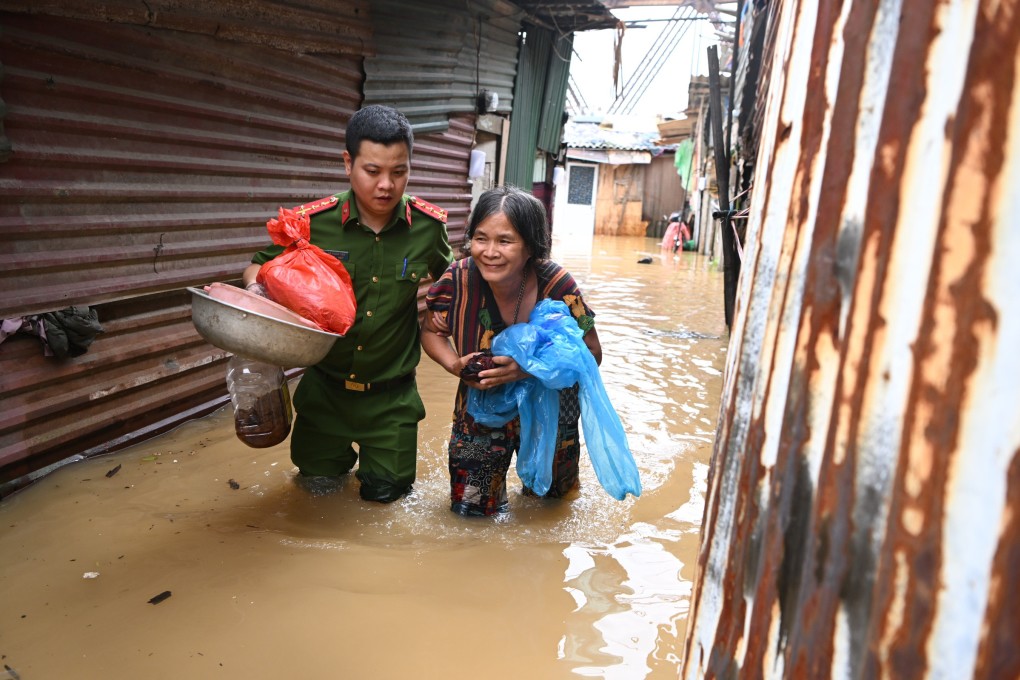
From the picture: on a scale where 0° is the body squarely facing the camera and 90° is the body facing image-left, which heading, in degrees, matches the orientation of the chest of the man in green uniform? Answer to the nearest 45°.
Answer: approximately 0°

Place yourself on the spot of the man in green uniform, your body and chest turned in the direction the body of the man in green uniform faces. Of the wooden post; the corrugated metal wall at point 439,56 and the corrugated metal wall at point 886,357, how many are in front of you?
1

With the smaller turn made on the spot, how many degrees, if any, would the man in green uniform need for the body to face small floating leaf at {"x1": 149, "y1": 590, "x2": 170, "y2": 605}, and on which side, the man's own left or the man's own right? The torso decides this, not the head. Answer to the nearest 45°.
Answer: approximately 45° to the man's own right

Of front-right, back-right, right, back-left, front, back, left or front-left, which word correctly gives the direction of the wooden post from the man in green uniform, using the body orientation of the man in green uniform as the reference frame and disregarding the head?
back-left

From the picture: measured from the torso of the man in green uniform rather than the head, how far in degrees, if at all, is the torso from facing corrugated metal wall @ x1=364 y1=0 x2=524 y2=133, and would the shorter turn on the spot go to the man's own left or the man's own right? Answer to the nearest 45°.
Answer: approximately 180°

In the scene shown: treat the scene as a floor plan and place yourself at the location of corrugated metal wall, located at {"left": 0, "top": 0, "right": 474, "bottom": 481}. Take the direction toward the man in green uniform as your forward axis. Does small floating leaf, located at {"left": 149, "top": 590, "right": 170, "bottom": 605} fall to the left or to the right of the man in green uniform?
right

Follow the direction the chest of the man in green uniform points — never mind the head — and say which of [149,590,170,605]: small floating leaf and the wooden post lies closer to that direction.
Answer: the small floating leaf

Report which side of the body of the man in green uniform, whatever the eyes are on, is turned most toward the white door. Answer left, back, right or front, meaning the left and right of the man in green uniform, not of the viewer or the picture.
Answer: back

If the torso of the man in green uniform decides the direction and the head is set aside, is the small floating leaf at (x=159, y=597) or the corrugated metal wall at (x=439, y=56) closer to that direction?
the small floating leaf
